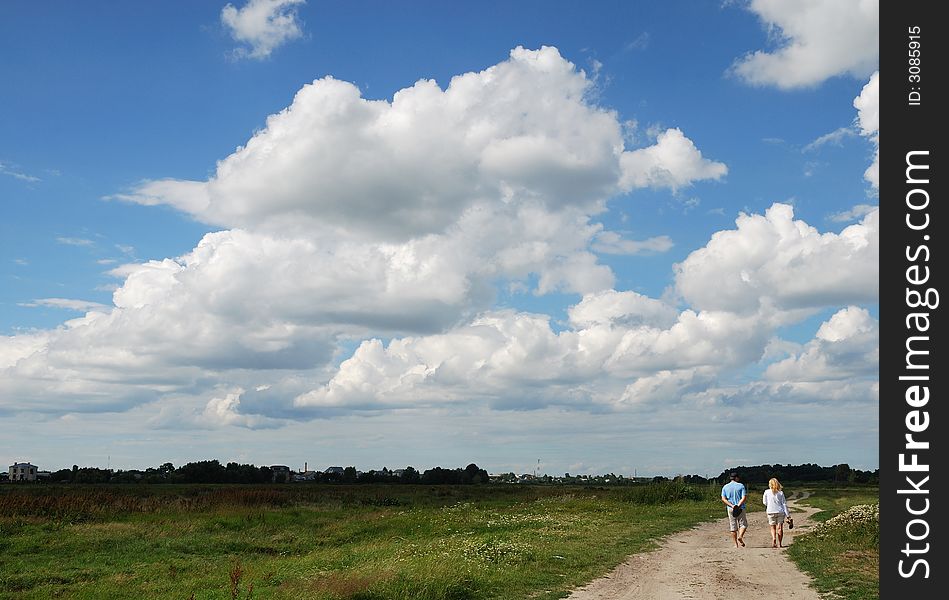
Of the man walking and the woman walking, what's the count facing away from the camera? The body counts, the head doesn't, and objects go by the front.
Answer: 2

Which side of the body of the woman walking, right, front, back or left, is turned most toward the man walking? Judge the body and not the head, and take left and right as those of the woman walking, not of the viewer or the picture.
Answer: left

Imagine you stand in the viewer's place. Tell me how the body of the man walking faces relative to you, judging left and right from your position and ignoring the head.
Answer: facing away from the viewer

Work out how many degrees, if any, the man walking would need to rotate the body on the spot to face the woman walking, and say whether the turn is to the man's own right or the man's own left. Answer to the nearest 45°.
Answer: approximately 90° to the man's own right

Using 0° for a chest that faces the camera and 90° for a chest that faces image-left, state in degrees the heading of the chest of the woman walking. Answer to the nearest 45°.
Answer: approximately 180°
